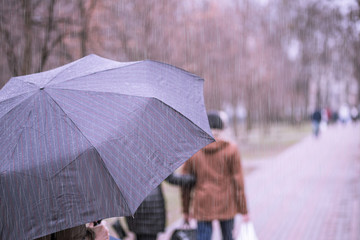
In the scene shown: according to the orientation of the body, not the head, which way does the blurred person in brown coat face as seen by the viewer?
away from the camera

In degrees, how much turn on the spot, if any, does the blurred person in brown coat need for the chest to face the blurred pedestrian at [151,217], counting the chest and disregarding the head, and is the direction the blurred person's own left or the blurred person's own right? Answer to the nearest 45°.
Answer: approximately 90° to the blurred person's own left

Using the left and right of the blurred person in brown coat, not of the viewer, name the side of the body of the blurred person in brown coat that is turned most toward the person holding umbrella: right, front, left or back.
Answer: back

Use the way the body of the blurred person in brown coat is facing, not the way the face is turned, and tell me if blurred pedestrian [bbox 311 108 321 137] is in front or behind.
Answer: in front

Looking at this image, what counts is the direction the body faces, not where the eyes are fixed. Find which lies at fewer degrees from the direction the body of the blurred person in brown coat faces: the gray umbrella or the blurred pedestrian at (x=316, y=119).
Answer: the blurred pedestrian

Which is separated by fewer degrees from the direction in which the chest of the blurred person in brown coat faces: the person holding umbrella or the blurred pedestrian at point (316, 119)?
the blurred pedestrian
